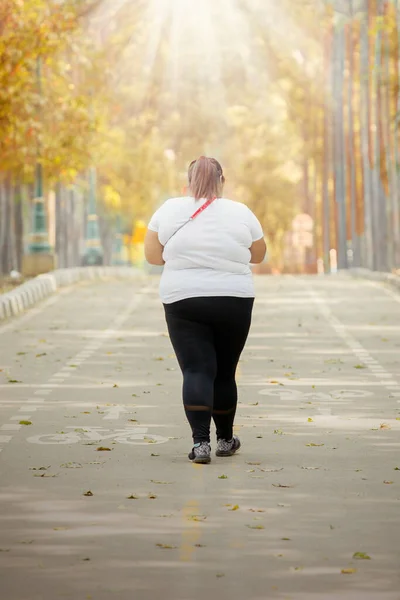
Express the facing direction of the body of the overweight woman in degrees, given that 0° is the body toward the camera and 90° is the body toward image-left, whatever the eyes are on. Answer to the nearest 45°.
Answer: approximately 180°

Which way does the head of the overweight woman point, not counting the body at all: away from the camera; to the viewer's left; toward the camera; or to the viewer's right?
away from the camera

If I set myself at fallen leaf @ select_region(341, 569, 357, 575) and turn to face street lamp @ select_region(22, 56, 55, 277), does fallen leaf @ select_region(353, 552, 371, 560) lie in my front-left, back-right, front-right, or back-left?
front-right

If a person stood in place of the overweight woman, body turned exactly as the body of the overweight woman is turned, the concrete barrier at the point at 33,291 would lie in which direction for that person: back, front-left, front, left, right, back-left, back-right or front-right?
front

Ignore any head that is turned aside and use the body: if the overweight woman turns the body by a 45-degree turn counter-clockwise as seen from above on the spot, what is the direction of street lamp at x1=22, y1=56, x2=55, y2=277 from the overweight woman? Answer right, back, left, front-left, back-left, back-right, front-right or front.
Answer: front-right

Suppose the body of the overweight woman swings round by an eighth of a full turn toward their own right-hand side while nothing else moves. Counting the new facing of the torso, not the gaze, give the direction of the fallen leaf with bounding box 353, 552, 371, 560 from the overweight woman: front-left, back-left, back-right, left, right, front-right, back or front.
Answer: back-right

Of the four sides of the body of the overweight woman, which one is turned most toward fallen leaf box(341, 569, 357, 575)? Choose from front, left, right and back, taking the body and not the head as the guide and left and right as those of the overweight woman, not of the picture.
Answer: back
